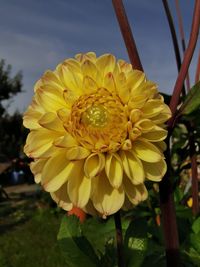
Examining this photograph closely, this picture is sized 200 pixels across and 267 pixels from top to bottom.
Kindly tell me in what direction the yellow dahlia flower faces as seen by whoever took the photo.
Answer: facing the viewer
